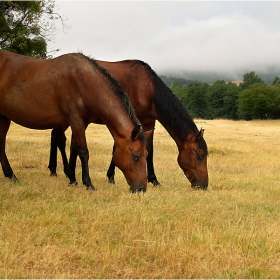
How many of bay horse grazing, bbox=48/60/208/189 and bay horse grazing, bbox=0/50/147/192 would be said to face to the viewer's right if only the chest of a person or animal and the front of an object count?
2

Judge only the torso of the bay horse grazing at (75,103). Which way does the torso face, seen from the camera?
to the viewer's right

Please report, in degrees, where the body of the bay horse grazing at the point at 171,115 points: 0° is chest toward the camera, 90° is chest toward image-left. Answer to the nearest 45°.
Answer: approximately 270°
